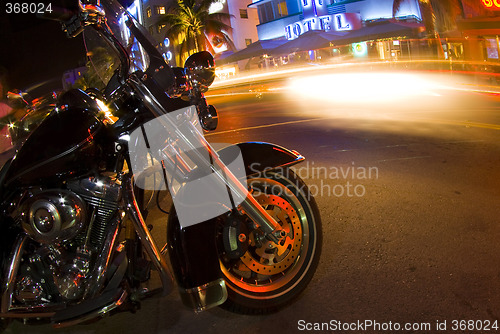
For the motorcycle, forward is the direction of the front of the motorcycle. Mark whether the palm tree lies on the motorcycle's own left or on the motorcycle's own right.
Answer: on the motorcycle's own left

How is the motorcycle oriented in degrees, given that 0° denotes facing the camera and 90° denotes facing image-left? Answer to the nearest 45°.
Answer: approximately 270°
